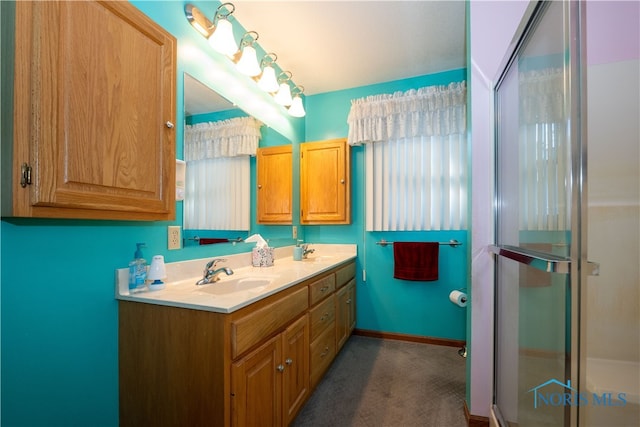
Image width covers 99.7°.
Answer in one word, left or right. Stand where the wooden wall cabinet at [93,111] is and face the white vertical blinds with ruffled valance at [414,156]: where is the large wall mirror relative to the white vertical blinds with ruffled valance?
left

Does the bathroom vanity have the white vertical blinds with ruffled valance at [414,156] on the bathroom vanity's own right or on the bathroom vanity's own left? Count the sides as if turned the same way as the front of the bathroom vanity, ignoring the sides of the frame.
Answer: on the bathroom vanity's own left

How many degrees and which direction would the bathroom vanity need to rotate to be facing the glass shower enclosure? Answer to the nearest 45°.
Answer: approximately 45° to its right

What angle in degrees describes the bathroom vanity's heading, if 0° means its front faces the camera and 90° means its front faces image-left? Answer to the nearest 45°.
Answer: approximately 315°

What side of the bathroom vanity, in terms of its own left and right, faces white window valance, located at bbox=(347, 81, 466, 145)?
left
